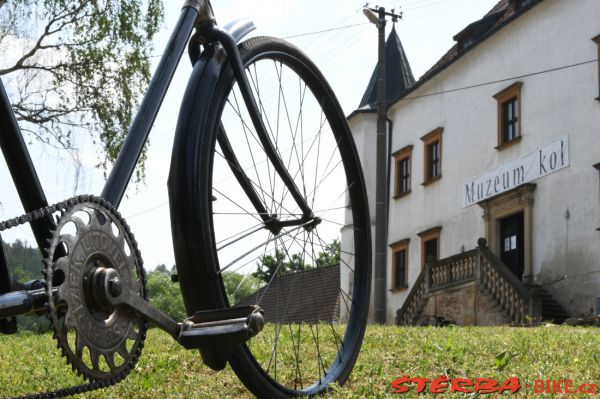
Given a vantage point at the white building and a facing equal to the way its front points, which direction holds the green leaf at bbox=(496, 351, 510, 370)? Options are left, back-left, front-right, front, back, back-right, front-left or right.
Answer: front-left

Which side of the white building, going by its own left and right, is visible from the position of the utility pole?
front

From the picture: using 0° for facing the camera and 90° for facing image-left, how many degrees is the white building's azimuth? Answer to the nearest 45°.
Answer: approximately 45°

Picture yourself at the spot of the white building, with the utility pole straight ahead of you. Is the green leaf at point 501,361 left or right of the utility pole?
left
